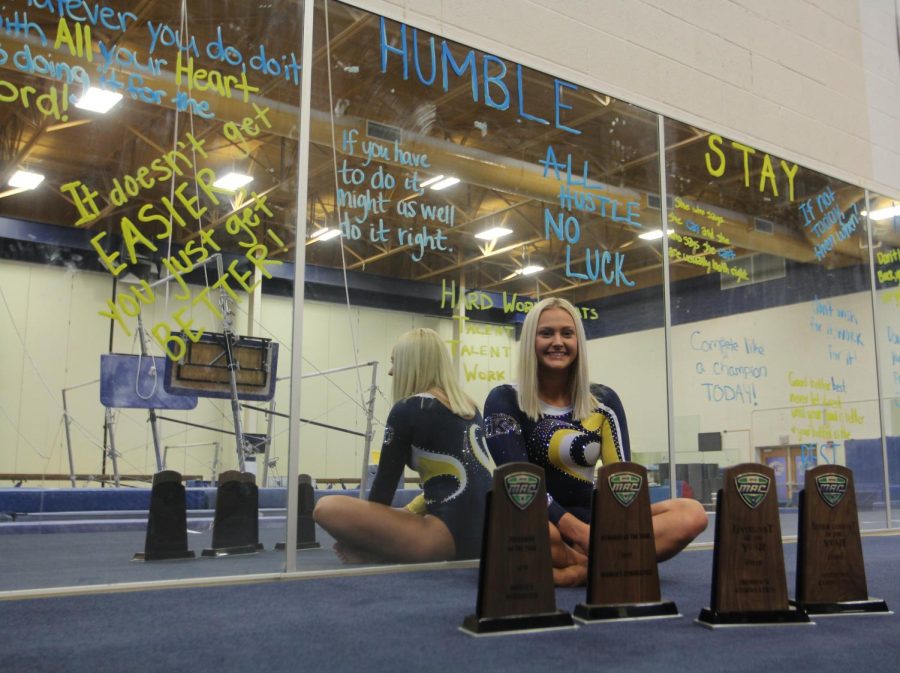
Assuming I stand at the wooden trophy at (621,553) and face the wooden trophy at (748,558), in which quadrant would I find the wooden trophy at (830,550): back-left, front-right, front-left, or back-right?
front-left

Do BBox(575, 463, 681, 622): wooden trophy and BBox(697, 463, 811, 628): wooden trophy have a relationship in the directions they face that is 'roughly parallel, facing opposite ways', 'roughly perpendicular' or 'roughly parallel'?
roughly parallel

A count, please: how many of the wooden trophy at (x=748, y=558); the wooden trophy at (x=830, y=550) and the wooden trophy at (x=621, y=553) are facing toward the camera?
3

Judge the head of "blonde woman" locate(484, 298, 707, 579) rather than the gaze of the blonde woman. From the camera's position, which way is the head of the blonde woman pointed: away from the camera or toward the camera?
toward the camera

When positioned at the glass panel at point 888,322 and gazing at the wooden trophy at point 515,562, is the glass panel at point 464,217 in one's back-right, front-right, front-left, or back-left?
front-right

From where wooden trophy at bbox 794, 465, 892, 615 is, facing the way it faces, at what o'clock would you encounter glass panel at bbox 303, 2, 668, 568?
The glass panel is roughly at 4 o'clock from the wooden trophy.

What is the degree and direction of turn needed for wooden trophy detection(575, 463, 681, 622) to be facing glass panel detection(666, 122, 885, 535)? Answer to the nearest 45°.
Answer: approximately 180°

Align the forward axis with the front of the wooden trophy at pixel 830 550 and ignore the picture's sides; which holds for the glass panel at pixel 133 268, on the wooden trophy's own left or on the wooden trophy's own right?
on the wooden trophy's own right

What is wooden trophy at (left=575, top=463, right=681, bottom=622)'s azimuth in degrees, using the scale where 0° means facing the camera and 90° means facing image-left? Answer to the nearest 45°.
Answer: approximately 0°

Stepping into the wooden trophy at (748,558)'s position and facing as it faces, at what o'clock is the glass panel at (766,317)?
The glass panel is roughly at 6 o'clock from the wooden trophy.

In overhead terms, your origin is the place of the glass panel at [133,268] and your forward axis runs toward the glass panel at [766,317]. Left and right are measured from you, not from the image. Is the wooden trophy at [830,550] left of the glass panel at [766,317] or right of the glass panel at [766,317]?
right

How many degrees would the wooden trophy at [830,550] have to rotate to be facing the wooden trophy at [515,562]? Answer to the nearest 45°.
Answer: approximately 45° to its right

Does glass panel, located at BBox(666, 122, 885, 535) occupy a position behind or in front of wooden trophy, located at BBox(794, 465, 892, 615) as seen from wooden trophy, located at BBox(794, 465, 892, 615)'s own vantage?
behind

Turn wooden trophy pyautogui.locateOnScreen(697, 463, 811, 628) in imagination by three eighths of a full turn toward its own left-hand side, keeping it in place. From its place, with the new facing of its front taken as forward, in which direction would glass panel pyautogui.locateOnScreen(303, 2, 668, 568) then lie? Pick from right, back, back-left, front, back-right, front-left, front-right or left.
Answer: left

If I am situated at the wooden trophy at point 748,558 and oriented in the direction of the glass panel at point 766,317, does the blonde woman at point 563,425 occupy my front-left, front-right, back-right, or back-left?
front-left

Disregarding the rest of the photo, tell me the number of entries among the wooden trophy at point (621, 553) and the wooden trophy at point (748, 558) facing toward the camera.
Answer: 2

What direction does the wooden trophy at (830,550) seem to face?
toward the camera
